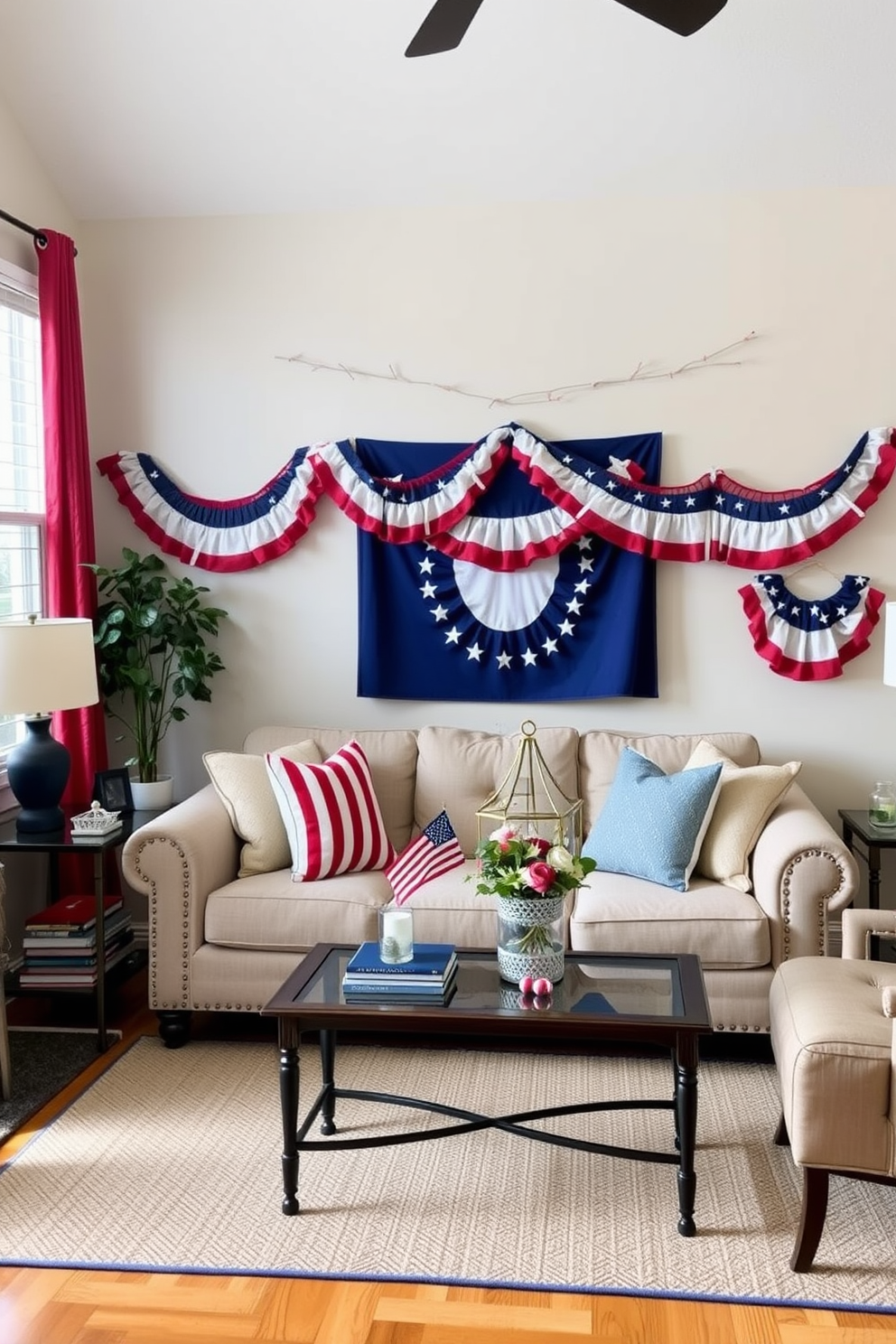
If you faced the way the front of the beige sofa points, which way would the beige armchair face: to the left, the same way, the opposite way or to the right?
to the right

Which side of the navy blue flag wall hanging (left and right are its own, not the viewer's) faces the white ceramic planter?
right

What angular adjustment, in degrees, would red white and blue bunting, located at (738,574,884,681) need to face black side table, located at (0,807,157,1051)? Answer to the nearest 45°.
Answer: approximately 45° to its right

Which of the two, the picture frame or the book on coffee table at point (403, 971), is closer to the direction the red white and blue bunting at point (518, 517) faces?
the book on coffee table

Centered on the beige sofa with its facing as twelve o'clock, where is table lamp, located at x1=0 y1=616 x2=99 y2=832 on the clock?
The table lamp is roughly at 3 o'clock from the beige sofa.

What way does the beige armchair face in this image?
to the viewer's left

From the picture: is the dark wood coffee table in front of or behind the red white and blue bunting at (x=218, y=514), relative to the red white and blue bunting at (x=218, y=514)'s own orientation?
in front

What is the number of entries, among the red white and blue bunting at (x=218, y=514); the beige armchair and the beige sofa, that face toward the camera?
2

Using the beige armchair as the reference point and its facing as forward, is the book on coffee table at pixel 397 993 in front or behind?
in front

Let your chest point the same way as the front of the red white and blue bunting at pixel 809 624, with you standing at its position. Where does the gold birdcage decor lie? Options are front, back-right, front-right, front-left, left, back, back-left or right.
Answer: front-right
